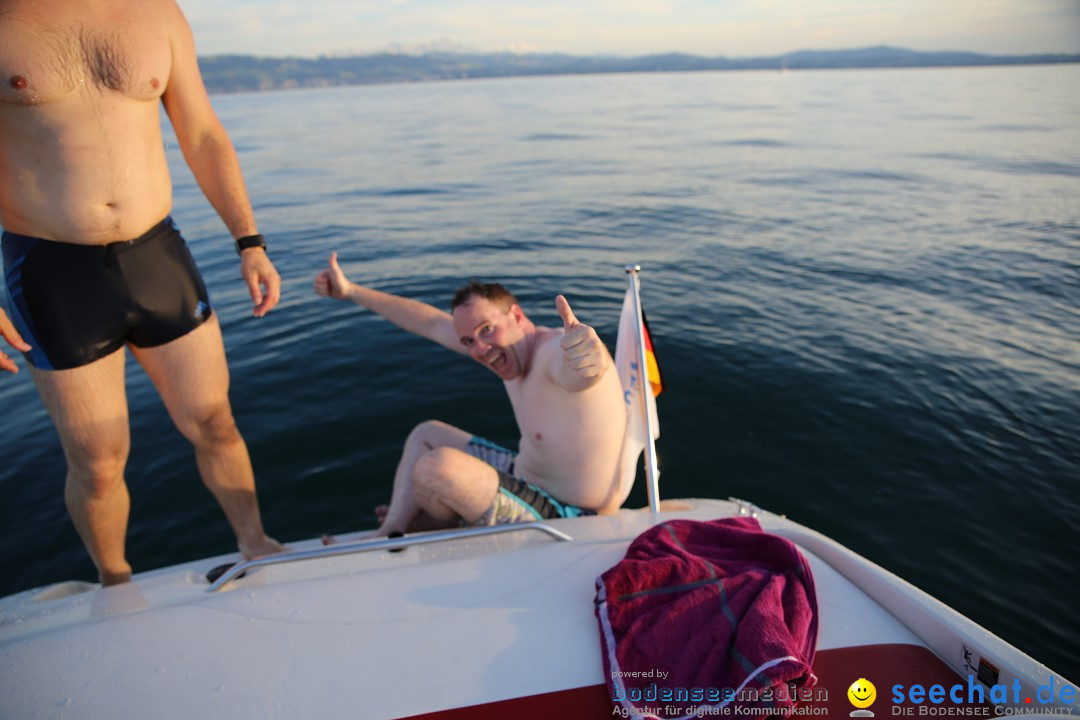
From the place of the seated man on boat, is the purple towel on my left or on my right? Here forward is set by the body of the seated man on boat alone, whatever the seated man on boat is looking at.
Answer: on my left

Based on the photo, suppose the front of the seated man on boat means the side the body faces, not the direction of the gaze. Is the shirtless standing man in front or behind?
in front

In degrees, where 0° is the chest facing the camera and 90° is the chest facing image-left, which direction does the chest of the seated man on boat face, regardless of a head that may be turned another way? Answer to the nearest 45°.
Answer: approximately 45°
